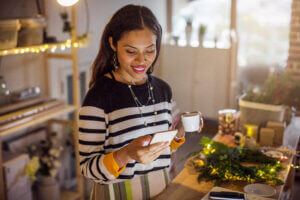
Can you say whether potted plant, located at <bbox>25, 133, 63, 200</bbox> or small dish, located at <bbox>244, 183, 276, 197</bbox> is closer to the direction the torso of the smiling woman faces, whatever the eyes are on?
the small dish

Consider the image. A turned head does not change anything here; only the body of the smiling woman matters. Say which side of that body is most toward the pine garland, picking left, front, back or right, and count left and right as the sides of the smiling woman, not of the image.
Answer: left

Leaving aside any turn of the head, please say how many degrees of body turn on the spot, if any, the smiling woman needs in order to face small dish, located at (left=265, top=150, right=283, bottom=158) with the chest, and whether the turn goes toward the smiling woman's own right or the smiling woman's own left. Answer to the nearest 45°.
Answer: approximately 90° to the smiling woman's own left

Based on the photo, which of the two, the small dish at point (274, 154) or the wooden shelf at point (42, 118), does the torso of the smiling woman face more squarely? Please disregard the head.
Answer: the small dish

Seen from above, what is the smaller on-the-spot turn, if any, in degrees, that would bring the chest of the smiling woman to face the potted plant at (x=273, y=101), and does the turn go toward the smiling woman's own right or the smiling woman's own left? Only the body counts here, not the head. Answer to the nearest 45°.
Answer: approximately 90° to the smiling woman's own left

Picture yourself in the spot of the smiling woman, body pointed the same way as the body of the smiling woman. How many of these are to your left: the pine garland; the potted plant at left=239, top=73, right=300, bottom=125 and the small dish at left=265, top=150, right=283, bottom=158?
3

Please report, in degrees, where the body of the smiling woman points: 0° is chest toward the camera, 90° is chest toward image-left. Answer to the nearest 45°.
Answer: approximately 315°
